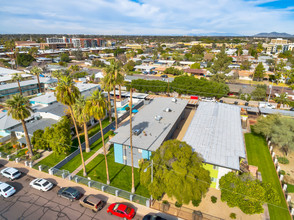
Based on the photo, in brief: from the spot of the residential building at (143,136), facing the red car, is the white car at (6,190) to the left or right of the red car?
right

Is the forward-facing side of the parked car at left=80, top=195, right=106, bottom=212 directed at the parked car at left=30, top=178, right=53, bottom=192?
yes

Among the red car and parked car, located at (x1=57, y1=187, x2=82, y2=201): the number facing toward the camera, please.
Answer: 0

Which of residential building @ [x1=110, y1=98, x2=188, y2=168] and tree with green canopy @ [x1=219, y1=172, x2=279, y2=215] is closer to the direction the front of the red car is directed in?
the residential building

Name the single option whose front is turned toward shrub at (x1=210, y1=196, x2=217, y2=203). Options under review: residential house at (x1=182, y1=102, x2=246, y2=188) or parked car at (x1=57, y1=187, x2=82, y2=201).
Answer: the residential house

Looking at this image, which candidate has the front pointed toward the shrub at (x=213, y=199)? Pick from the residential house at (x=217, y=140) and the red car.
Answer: the residential house

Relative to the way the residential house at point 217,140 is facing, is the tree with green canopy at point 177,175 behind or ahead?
ahead

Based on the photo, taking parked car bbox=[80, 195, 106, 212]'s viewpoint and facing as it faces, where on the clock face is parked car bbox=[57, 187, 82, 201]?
parked car bbox=[57, 187, 82, 201] is roughly at 12 o'clock from parked car bbox=[80, 195, 106, 212].

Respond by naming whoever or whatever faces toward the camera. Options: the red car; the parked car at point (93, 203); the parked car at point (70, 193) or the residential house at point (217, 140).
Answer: the residential house

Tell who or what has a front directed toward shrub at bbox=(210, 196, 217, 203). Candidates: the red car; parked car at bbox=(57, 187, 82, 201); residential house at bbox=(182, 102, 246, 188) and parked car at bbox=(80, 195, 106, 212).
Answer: the residential house

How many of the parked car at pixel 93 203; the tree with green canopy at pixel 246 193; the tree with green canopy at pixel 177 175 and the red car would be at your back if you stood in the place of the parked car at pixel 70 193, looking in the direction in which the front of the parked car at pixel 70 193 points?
4
